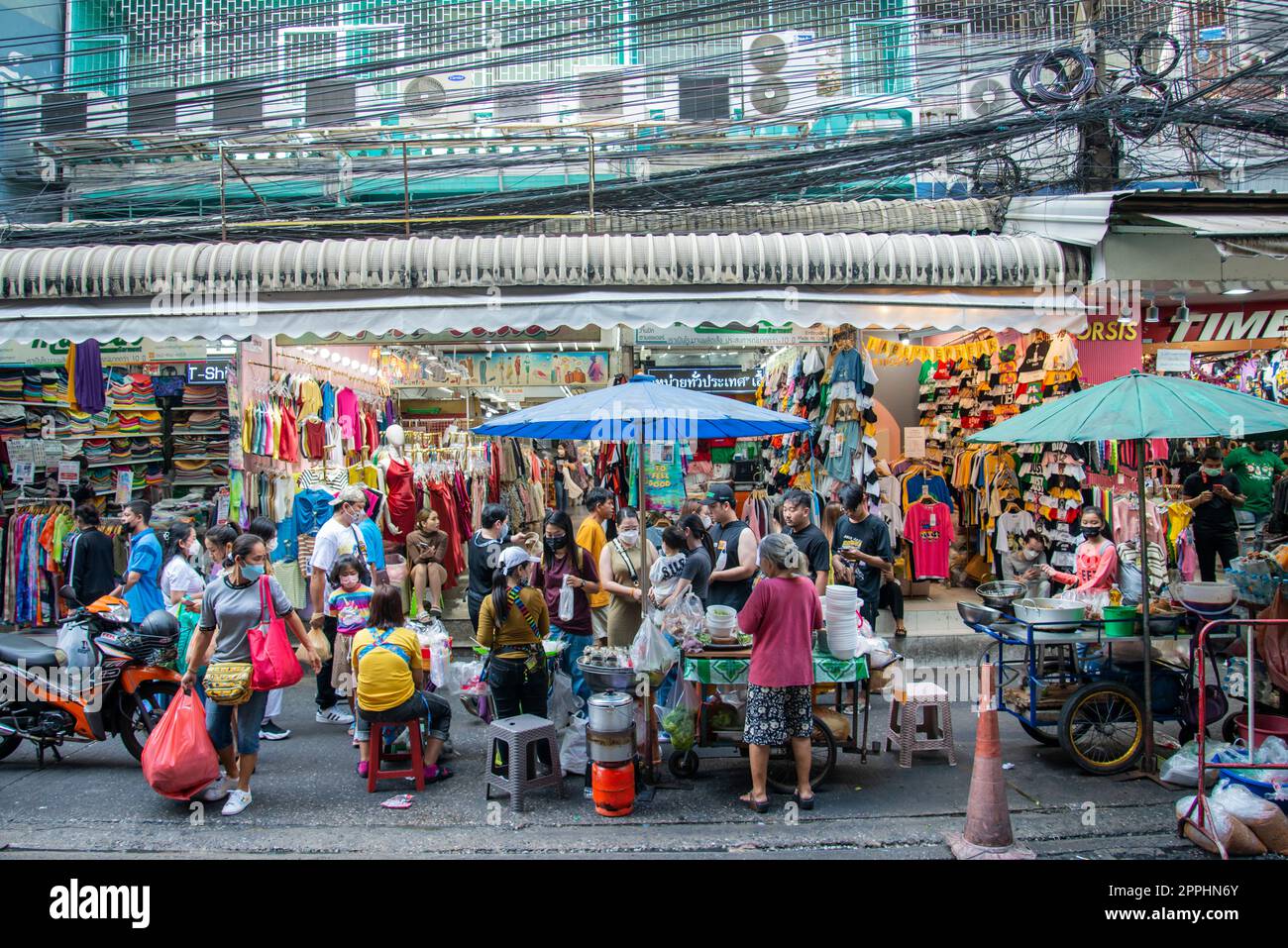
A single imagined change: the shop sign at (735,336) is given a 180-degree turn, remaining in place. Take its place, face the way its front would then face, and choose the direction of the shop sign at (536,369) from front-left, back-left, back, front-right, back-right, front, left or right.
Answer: left

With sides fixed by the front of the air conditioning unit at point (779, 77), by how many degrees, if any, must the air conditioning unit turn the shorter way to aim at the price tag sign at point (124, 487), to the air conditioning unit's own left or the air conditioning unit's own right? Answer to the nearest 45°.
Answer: approximately 45° to the air conditioning unit's own right

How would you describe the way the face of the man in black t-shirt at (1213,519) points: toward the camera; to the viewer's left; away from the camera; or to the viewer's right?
toward the camera

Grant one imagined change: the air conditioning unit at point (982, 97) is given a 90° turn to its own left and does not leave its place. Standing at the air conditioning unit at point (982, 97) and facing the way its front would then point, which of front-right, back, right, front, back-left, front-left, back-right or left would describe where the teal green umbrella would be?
right

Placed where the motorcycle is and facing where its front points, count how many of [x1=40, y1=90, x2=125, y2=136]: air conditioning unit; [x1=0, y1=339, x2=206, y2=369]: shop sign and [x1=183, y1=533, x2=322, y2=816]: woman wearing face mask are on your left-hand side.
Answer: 2

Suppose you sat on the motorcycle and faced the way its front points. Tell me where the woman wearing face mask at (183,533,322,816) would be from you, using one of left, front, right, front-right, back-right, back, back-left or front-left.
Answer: front-right

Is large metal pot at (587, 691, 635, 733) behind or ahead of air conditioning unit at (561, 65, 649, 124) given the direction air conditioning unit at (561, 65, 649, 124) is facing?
ahead

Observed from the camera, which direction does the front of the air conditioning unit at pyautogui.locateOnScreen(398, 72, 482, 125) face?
facing the viewer

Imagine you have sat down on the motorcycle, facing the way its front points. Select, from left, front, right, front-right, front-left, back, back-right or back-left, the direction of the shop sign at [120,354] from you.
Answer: left

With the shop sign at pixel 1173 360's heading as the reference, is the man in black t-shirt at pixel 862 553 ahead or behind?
ahead

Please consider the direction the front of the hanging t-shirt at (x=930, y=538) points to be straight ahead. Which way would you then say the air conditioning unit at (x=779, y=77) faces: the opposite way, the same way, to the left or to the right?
the same way

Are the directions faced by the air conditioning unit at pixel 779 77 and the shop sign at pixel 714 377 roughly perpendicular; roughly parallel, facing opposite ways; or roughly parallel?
roughly parallel

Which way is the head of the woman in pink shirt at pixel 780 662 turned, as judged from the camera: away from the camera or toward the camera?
away from the camera

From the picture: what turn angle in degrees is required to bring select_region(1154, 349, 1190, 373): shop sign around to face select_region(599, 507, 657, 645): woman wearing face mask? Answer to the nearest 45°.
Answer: approximately 45° to its right

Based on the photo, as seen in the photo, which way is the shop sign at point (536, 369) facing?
toward the camera

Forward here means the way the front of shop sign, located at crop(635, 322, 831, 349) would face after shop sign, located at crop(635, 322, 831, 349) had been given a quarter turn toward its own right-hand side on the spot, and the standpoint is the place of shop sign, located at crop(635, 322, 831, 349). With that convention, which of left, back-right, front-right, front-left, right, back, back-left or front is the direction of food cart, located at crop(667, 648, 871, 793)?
left

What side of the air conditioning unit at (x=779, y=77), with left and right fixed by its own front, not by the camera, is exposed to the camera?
front

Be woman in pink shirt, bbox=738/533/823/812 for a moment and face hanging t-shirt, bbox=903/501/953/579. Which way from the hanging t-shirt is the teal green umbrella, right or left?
right

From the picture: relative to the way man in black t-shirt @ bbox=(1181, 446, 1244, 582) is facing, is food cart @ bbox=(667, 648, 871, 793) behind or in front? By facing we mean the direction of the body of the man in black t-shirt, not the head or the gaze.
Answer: in front

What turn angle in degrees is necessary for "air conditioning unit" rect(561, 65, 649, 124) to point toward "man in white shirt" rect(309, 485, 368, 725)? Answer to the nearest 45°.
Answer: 0° — it already faces them
